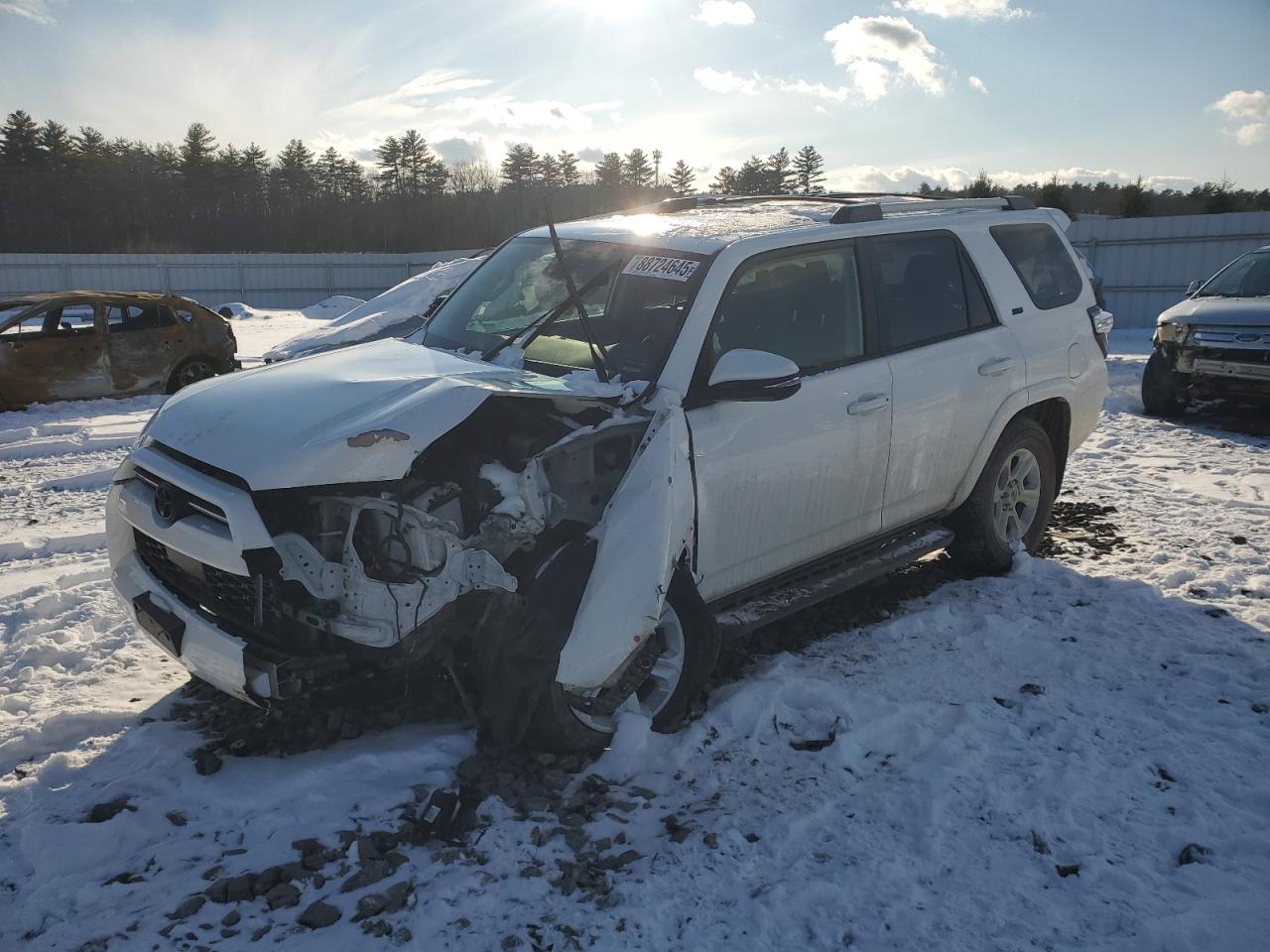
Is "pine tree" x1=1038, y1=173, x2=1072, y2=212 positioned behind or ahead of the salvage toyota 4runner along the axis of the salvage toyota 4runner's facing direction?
behind

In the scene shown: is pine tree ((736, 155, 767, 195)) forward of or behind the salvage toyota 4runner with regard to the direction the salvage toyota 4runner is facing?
behind

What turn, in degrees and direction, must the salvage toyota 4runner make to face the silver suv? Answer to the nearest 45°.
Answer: approximately 180°

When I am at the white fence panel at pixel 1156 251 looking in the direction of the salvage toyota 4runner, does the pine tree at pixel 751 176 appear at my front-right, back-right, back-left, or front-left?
back-right

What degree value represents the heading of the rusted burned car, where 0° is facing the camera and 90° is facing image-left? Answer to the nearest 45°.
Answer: approximately 90°

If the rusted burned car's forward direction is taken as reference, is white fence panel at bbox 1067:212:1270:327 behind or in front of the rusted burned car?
behind

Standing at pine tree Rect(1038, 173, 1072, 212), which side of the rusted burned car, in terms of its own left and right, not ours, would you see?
back

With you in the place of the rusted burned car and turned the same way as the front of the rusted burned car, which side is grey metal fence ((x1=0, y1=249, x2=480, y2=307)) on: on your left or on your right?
on your right

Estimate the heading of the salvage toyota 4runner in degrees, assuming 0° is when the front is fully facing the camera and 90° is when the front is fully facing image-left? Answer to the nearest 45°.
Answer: approximately 45°
